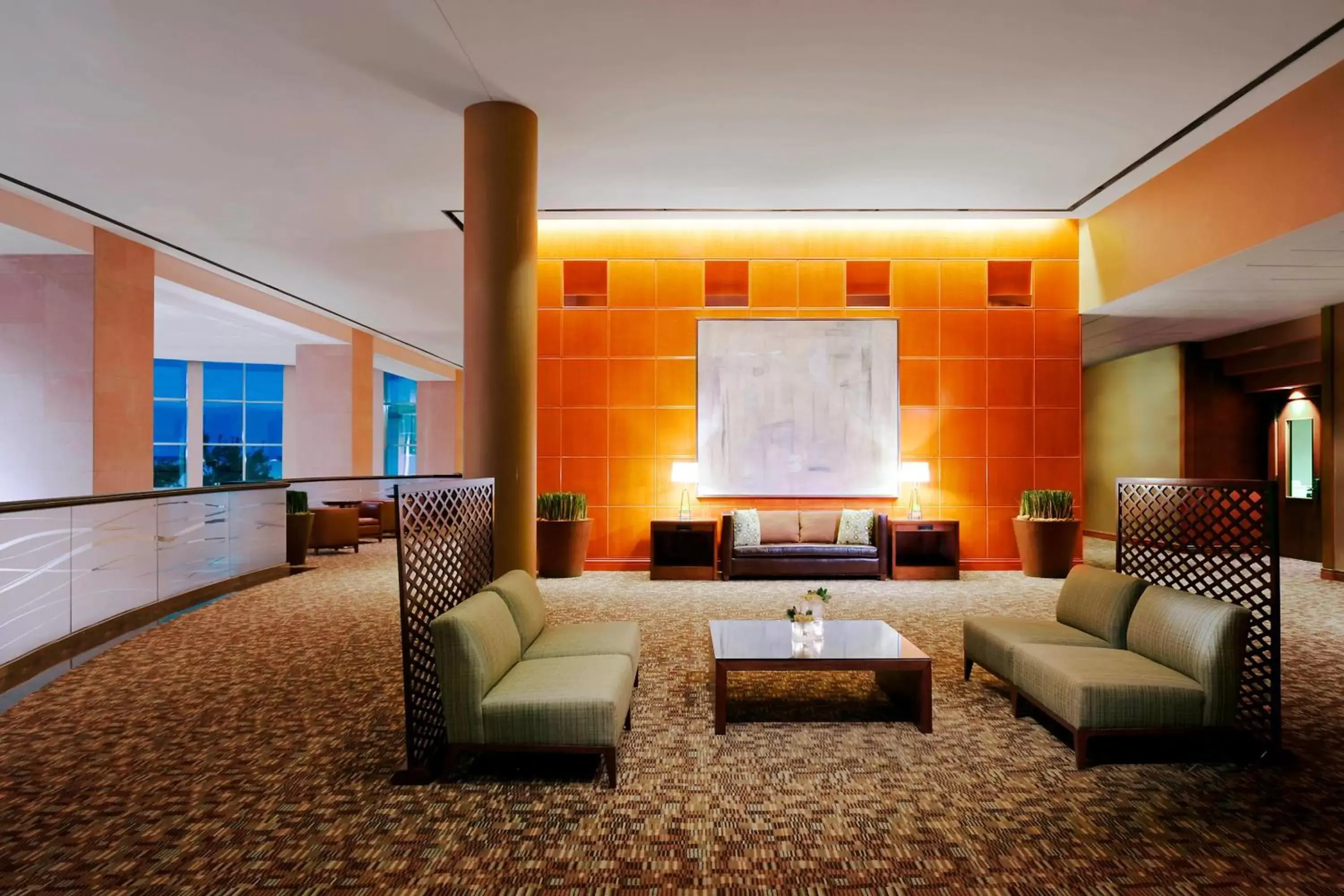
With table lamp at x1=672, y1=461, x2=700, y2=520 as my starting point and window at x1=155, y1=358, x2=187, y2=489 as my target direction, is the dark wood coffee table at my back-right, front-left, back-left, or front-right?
back-left

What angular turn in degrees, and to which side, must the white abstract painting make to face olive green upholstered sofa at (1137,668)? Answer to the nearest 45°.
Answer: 0° — it already faces it

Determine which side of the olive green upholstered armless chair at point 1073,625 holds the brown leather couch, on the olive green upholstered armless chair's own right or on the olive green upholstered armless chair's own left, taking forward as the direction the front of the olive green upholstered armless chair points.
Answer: on the olive green upholstered armless chair's own right

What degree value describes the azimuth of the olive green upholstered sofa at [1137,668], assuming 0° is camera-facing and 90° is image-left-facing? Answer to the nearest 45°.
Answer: approximately 45°

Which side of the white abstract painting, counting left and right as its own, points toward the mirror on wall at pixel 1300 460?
left

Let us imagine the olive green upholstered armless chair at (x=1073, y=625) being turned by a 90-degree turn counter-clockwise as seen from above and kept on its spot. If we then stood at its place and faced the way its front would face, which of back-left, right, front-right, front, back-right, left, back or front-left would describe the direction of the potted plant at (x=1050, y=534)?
back-left

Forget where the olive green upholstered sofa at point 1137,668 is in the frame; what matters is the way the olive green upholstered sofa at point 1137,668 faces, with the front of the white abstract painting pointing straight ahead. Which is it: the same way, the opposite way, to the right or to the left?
to the right

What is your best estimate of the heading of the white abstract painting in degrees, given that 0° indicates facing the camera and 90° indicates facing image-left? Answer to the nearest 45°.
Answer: approximately 0°

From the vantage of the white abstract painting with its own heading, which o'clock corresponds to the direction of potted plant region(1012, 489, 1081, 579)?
The potted plant is roughly at 9 o'clock from the white abstract painting.

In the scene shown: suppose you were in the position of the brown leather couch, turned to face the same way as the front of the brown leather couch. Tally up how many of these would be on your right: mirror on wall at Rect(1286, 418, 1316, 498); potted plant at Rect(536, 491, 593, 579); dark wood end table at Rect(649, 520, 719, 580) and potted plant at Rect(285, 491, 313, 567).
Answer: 3
